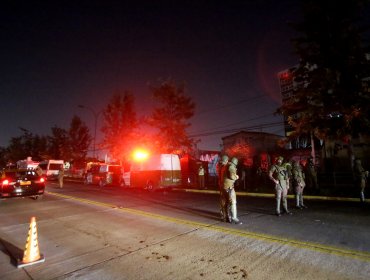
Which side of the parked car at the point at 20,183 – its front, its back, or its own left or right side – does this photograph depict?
back

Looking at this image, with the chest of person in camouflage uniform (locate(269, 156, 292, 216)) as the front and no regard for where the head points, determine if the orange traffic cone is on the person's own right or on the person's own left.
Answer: on the person's own right

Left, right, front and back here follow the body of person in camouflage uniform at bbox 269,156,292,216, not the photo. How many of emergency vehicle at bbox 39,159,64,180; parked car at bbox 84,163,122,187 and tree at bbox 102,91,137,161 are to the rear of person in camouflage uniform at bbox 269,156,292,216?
3

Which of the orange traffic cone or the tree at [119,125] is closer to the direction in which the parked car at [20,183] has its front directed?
the tree

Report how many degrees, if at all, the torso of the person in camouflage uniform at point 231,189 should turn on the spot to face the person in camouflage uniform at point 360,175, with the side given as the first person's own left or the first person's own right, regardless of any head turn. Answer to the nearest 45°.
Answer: approximately 45° to the first person's own left

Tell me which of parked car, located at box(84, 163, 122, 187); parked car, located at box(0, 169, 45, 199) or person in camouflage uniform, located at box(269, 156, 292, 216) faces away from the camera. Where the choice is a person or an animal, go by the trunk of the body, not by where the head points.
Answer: parked car, located at box(0, 169, 45, 199)

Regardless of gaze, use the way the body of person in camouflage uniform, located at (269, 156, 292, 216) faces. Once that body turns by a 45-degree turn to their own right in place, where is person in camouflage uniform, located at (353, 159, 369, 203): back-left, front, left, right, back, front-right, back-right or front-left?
back-left

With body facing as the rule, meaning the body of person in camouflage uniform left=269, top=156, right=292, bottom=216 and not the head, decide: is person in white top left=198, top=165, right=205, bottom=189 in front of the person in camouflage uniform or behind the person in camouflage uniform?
behind

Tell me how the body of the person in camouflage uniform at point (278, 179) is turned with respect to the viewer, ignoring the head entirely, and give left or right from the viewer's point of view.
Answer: facing the viewer and to the right of the viewer

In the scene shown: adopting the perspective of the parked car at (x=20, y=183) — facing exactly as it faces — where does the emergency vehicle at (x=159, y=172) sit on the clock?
The emergency vehicle is roughly at 3 o'clock from the parked car.

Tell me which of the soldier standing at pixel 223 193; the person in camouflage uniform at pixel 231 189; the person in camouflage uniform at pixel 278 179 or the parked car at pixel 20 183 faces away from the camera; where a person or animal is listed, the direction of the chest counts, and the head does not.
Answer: the parked car

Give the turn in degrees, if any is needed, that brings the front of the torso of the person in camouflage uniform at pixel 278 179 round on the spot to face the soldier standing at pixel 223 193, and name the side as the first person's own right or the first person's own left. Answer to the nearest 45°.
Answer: approximately 90° to the first person's own right
